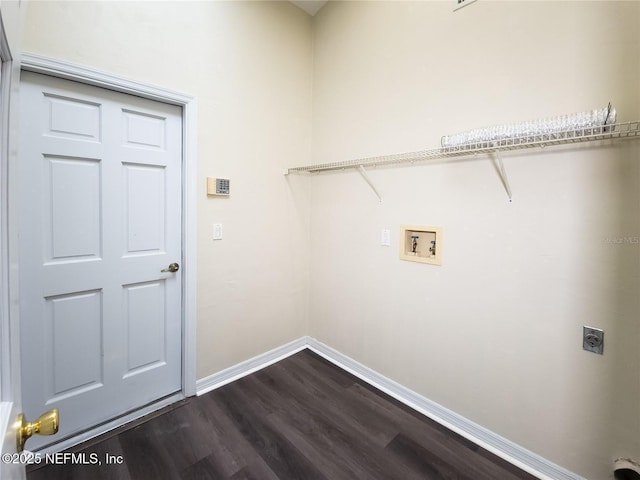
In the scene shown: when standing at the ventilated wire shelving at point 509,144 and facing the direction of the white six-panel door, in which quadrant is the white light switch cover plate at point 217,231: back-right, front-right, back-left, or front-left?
front-right

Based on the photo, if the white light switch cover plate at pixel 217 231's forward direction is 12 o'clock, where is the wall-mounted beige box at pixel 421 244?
The wall-mounted beige box is roughly at 10 o'clock from the white light switch cover plate.

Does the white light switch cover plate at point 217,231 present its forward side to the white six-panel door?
no

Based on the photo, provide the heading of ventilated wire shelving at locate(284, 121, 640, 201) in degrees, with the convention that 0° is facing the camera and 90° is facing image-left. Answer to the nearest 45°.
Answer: approximately 45°

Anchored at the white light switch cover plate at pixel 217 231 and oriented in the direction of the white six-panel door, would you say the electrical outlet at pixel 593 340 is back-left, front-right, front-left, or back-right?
back-left

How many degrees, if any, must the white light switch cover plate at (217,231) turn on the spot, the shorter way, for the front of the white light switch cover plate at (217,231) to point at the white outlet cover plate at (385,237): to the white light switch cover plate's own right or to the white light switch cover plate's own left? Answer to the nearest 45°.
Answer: approximately 90° to the white light switch cover plate's own left

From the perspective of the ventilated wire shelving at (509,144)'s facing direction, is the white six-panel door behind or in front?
in front

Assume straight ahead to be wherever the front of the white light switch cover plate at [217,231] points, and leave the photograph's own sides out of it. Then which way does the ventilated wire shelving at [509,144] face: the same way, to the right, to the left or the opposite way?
to the right

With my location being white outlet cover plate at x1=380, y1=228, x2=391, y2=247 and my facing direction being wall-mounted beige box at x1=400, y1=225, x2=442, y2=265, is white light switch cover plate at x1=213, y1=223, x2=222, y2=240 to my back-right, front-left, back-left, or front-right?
back-right

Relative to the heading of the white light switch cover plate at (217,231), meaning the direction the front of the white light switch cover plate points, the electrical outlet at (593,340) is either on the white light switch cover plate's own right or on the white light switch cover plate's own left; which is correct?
on the white light switch cover plate's own left

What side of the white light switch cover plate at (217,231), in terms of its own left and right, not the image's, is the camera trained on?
front

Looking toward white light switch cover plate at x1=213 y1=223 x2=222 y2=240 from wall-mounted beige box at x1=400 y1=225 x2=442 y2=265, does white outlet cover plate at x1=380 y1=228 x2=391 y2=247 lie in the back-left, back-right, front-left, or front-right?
front-right

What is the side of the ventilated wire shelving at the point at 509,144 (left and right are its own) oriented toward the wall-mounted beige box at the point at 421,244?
right
